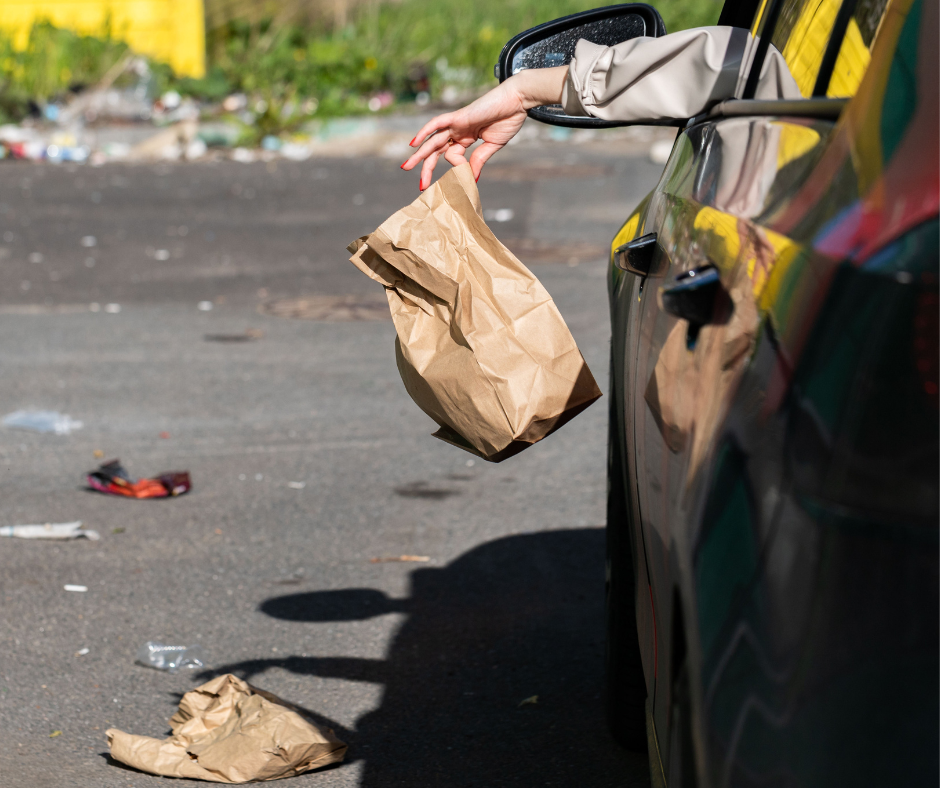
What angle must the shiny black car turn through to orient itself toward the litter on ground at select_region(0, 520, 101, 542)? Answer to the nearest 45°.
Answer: approximately 45° to its left

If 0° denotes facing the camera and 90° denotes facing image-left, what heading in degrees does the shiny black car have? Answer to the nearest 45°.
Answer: approximately 180°
